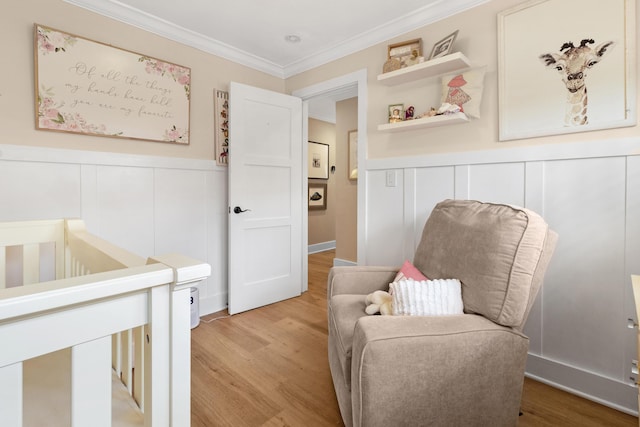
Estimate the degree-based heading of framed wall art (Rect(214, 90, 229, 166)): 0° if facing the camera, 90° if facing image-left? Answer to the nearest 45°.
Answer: approximately 315°

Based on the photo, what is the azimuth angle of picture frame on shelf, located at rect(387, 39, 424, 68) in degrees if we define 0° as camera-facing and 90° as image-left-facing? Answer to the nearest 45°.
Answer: approximately 45°

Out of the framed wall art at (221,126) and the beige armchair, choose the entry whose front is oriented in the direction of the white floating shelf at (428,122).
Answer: the framed wall art

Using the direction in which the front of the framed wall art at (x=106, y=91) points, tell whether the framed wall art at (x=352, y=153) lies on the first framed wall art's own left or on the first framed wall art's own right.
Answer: on the first framed wall art's own left

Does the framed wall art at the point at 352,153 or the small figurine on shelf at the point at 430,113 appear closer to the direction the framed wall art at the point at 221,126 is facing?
the small figurine on shelf

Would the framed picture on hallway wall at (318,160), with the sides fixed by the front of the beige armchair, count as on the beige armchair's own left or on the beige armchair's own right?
on the beige armchair's own right

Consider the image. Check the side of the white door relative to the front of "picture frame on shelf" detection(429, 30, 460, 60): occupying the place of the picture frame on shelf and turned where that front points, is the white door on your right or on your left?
on your right

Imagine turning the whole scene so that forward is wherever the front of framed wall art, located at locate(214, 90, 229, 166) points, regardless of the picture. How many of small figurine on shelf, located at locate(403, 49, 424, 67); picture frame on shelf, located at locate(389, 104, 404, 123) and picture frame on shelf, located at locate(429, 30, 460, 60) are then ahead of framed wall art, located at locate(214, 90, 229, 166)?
3

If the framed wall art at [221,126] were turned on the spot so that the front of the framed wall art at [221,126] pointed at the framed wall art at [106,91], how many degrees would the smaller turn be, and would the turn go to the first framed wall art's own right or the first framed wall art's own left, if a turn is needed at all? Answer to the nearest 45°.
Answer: approximately 90° to the first framed wall art's own right
